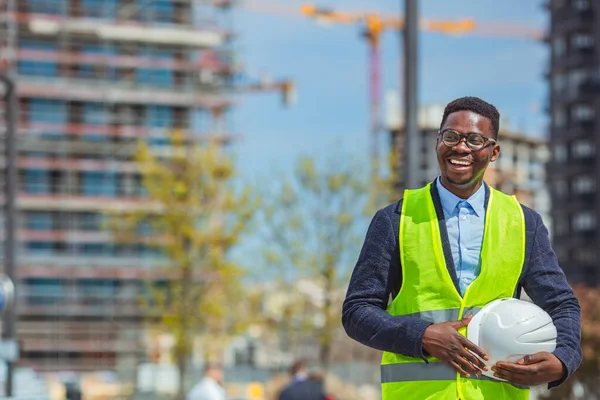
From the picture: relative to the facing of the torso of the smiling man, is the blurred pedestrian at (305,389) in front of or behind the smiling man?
behind

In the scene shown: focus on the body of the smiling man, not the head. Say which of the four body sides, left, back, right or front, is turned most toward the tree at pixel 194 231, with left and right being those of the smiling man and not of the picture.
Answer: back

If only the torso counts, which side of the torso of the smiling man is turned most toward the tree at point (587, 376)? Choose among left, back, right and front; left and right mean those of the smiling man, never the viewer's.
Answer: back

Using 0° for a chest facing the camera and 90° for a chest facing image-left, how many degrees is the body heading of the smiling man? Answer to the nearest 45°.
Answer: approximately 0°

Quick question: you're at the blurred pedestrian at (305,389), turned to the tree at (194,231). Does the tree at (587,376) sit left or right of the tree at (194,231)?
right
